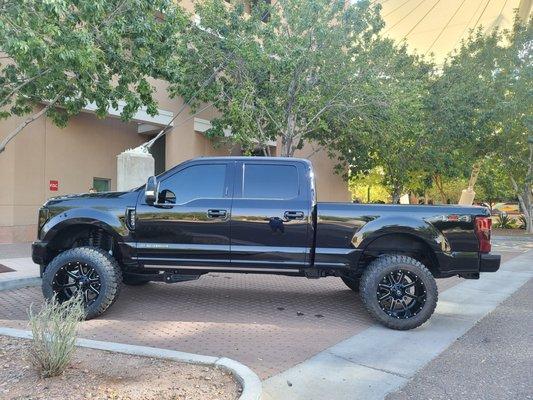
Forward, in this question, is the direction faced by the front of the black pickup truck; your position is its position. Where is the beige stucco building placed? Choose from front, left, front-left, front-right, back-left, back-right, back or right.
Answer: front-right

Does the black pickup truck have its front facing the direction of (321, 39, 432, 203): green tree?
no

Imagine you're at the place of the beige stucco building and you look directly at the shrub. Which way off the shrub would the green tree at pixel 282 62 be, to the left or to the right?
left

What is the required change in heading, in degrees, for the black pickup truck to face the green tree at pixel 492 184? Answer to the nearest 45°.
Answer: approximately 135° to its right

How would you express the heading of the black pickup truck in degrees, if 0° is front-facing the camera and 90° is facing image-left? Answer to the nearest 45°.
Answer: approximately 90°

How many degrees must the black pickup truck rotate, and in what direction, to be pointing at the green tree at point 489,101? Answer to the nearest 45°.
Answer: approximately 135° to its right

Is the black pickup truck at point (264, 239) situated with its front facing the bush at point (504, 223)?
no

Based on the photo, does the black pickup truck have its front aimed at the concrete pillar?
no

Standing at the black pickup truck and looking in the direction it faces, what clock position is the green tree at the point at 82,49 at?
The green tree is roughly at 1 o'clock from the black pickup truck.

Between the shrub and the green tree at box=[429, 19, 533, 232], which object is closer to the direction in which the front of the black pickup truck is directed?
the shrub

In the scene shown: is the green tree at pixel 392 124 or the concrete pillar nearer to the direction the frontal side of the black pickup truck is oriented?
the concrete pillar
